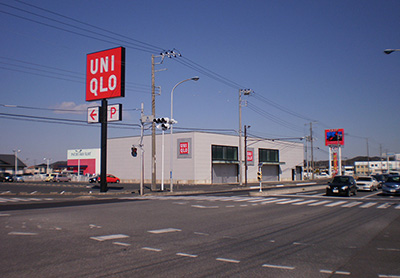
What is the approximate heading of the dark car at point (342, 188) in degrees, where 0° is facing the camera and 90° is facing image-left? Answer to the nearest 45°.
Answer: approximately 45°

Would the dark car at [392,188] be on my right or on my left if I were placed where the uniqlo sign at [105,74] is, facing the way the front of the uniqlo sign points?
on my left

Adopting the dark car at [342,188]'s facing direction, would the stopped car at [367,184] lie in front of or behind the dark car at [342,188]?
behind

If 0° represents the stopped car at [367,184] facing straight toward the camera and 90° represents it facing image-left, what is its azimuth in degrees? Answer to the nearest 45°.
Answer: approximately 45°

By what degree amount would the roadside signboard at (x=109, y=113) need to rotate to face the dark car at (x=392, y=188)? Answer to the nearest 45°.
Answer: approximately 90° to its left

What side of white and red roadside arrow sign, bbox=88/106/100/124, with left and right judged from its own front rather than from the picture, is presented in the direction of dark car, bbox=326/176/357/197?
left
